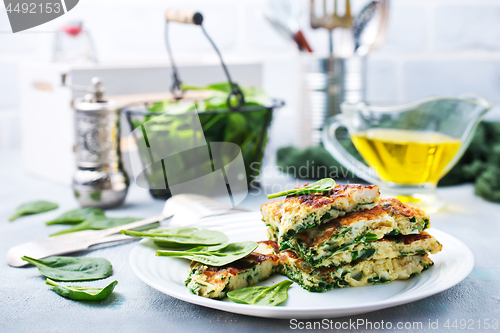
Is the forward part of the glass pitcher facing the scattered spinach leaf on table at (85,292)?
no

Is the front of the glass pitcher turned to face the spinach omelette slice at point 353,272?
no

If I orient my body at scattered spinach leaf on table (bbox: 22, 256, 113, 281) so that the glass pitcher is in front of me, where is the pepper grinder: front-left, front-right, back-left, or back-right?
front-left

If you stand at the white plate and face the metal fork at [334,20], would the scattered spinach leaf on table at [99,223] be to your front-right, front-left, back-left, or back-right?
front-left

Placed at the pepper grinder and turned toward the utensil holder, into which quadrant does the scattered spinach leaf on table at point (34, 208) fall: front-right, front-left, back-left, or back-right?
back-left
